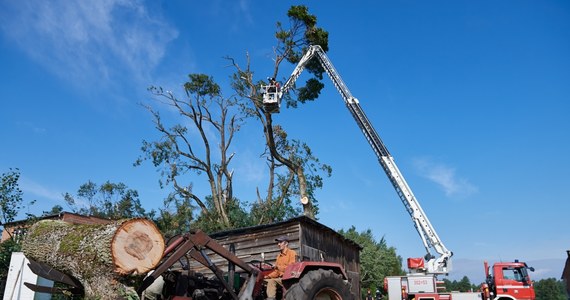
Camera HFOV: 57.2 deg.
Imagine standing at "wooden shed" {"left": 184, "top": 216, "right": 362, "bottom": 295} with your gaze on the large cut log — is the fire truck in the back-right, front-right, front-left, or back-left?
back-left

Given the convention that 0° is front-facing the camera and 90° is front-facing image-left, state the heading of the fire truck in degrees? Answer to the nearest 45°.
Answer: approximately 270°

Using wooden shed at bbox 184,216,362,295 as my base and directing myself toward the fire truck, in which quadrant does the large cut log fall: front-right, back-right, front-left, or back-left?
back-right

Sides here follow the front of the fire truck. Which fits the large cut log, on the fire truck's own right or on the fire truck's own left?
on the fire truck's own right

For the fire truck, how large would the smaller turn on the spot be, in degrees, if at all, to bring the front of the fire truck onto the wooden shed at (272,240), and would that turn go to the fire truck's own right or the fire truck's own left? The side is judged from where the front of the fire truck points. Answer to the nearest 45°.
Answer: approximately 135° to the fire truck's own right
